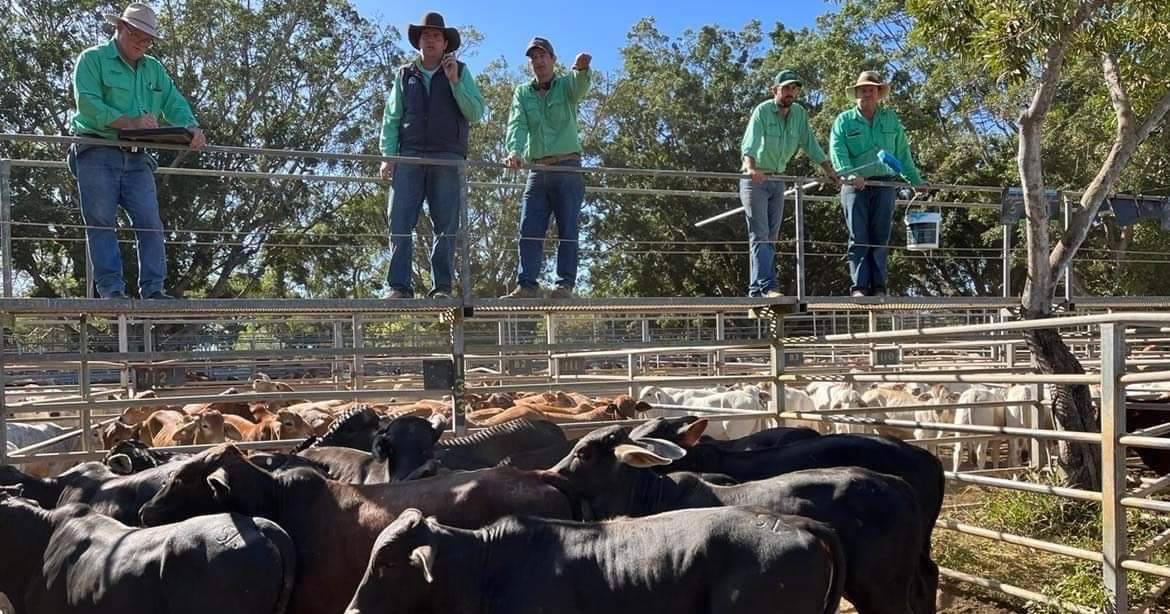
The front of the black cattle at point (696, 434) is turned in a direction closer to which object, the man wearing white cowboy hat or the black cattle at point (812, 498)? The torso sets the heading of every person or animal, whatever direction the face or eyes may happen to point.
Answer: the man wearing white cowboy hat

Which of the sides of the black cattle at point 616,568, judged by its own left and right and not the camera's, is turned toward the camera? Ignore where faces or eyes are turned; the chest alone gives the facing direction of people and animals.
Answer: left

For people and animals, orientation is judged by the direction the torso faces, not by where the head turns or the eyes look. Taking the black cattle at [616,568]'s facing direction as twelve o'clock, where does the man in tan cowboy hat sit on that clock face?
The man in tan cowboy hat is roughly at 4 o'clock from the black cattle.

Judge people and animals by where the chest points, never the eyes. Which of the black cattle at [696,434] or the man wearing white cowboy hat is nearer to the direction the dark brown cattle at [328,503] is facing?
the man wearing white cowboy hat

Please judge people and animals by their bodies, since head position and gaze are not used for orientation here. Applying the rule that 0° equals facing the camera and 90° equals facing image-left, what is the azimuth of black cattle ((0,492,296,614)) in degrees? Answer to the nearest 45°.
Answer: approximately 90°

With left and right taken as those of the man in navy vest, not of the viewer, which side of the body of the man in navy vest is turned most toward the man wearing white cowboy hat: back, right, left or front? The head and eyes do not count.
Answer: right

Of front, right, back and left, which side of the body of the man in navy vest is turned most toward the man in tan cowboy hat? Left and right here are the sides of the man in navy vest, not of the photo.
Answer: left

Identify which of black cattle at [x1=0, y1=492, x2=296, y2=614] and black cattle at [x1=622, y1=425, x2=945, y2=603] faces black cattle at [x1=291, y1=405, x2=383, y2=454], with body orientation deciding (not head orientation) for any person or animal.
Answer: black cattle at [x1=622, y1=425, x2=945, y2=603]

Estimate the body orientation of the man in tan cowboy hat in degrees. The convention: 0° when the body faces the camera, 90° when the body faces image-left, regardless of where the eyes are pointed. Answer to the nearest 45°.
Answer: approximately 0°

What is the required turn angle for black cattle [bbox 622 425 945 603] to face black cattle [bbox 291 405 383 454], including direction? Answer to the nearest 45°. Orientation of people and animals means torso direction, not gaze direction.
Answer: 0° — it already faces it

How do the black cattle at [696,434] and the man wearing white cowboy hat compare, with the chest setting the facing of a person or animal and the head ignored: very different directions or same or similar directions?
very different directions

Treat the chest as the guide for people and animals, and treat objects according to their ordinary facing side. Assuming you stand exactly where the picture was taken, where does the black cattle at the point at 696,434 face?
facing to the left of the viewer
